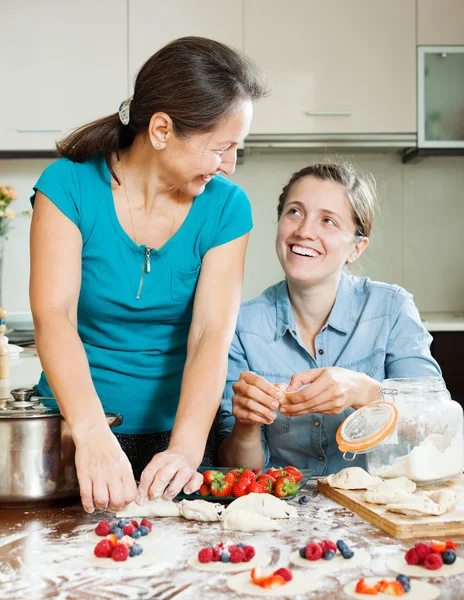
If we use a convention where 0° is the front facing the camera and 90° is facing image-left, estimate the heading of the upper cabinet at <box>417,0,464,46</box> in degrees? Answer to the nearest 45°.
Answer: approximately 0°

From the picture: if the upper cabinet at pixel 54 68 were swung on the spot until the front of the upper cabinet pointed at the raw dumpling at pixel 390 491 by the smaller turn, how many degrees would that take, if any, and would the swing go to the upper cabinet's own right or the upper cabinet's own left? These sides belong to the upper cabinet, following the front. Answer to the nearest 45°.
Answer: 0° — it already faces it

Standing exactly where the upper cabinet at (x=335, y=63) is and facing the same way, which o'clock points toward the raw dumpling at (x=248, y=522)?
The raw dumpling is roughly at 12 o'clock from the upper cabinet.

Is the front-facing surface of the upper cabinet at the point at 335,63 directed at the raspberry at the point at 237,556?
yes

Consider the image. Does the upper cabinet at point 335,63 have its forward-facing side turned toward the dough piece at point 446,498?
yes

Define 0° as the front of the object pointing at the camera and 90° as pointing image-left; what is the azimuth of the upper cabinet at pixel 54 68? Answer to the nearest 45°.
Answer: approximately 0°

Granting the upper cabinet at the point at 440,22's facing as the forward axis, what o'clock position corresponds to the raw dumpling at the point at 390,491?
The raw dumpling is roughly at 12 o'clock from the upper cabinet.

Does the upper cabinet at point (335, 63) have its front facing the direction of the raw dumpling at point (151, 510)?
yes

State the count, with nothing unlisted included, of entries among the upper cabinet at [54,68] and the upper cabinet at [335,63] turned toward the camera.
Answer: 2
